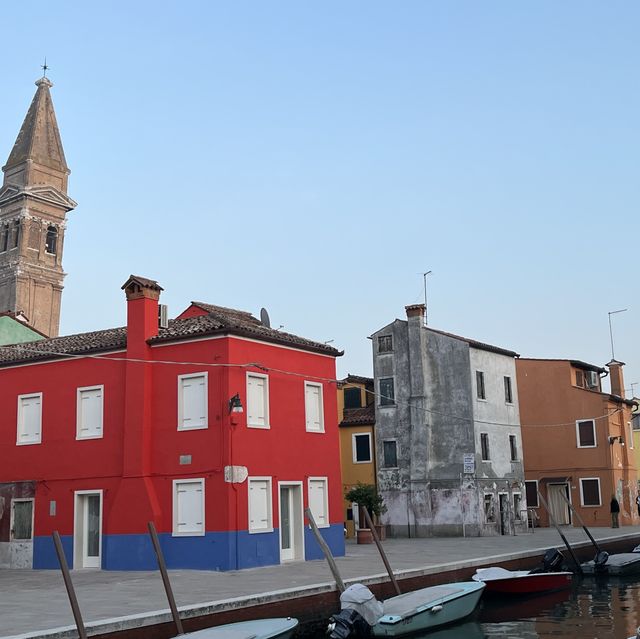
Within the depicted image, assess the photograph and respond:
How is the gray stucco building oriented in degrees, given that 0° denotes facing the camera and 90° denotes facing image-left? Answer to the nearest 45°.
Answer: approximately 315°

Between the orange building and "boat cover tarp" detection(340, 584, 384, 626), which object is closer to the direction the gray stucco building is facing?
the boat cover tarp

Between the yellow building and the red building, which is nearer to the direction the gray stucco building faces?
the red building

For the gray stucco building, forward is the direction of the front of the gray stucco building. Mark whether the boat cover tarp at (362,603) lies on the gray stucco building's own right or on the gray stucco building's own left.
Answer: on the gray stucco building's own right

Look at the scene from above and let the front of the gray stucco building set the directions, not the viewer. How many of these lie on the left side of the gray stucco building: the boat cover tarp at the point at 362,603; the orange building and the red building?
1

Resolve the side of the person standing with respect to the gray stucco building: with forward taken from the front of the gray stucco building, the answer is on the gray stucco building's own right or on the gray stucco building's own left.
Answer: on the gray stucco building's own left

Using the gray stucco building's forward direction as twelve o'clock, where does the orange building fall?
The orange building is roughly at 9 o'clock from the gray stucco building.
